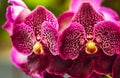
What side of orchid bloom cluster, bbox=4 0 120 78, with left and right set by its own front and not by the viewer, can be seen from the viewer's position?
front

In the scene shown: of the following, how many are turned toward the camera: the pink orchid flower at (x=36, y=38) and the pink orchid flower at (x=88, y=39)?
2

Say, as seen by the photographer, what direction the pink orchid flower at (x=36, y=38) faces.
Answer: facing the viewer
